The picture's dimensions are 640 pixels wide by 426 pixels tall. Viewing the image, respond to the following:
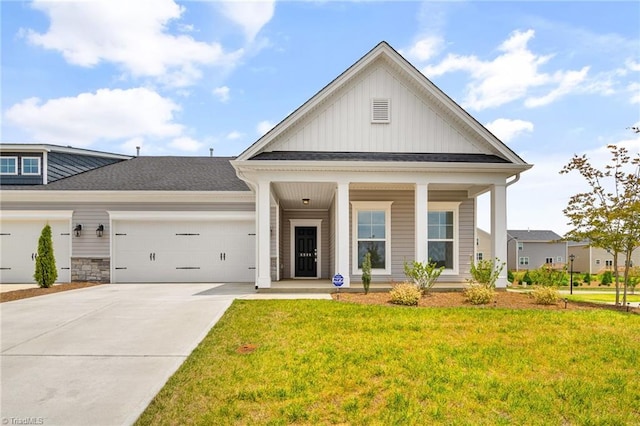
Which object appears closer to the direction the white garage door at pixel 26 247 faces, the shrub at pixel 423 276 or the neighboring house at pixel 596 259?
the shrub

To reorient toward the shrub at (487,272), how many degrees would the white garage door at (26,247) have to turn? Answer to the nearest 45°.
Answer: approximately 45° to its left

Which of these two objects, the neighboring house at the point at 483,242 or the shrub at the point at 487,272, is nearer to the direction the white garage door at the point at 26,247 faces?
the shrub

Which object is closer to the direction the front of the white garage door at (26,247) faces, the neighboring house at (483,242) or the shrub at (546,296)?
the shrub

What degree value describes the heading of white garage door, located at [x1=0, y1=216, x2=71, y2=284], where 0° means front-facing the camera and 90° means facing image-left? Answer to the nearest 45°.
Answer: approximately 0°

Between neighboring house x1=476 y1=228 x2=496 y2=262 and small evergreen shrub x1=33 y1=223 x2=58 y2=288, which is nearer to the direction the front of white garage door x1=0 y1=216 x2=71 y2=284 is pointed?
the small evergreen shrub

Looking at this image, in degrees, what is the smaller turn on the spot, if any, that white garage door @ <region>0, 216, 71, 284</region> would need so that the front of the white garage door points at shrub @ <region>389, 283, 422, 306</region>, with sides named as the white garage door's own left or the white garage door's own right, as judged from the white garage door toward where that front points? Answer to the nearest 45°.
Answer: approximately 45° to the white garage door's own left

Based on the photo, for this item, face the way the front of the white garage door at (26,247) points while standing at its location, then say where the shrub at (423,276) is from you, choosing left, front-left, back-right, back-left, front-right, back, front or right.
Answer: front-left
